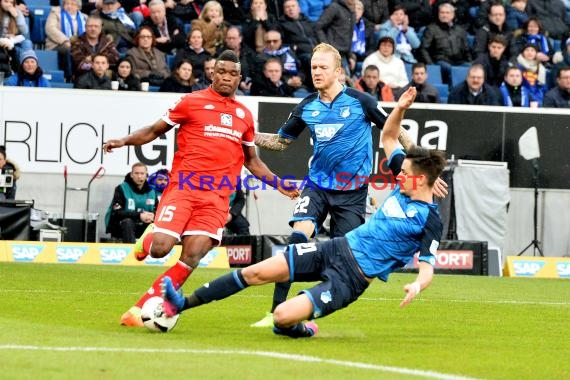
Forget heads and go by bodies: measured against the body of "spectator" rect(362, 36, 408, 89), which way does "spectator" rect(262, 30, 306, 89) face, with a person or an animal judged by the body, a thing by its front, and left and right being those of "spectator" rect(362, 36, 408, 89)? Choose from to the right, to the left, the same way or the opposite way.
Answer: the same way

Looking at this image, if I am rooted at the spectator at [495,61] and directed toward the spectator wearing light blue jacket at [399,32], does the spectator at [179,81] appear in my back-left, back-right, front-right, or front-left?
front-left

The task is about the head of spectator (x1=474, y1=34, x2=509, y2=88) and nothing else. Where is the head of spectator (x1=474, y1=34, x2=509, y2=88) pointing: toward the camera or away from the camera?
toward the camera

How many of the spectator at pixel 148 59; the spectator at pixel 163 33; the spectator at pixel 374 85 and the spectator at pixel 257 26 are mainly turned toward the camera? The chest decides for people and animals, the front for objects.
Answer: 4

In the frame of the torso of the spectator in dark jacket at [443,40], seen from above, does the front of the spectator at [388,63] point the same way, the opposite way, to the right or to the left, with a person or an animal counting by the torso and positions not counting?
the same way

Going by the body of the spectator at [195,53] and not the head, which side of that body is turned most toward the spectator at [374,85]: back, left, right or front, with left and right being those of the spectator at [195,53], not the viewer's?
left

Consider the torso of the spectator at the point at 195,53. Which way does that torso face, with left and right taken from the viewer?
facing the viewer

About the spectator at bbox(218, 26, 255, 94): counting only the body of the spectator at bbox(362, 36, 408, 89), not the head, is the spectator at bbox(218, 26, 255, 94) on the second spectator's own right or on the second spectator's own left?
on the second spectator's own right

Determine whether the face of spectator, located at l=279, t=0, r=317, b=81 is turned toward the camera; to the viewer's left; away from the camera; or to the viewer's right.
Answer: toward the camera

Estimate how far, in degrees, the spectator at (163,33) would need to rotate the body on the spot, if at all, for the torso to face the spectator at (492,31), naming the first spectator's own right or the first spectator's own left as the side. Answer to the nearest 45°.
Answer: approximately 90° to the first spectator's own left

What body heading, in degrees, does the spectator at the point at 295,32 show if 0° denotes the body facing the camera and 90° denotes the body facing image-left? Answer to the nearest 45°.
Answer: approximately 0°

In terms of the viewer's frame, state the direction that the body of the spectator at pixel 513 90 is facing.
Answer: toward the camera

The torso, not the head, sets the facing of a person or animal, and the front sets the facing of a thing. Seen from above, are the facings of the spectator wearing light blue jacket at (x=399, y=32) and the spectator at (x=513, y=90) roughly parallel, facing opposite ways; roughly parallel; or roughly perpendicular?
roughly parallel

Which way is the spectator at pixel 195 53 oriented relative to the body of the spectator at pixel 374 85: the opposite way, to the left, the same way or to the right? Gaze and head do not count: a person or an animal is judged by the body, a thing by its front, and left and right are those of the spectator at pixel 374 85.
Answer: the same way

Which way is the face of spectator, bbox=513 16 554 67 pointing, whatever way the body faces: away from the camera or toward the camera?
toward the camera

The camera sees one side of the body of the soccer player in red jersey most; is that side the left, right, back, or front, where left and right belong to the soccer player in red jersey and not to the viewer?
front

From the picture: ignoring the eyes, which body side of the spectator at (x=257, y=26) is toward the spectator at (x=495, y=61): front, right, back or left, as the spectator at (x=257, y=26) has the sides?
left
